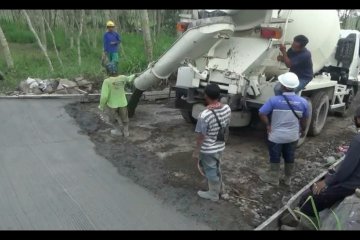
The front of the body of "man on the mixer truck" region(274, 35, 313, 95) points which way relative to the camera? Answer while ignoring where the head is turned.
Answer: to the viewer's left

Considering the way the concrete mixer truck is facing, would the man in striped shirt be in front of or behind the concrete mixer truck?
behind

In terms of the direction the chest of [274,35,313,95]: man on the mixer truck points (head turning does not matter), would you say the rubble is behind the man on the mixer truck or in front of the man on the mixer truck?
in front

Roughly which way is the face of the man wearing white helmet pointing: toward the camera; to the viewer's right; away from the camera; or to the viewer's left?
away from the camera

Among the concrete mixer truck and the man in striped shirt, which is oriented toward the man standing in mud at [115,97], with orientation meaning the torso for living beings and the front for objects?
the man in striped shirt

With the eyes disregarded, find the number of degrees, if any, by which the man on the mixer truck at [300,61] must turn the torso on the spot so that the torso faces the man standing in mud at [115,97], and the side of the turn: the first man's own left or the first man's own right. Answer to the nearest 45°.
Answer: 0° — they already face them

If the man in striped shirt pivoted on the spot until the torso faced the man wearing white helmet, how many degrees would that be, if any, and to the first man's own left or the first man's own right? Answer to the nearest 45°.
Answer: approximately 90° to the first man's own right

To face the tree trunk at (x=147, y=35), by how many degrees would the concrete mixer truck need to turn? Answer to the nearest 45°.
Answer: approximately 90° to its left

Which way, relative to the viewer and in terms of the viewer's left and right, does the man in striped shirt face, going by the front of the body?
facing away from the viewer and to the left of the viewer

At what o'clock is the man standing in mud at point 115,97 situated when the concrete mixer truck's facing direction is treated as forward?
The man standing in mud is roughly at 7 o'clock from the concrete mixer truck.

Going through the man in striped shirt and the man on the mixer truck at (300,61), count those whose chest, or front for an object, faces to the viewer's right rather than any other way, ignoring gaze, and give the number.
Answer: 0

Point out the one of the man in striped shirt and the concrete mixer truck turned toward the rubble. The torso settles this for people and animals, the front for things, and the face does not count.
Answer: the man in striped shirt

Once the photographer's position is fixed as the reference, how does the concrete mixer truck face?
facing away from the viewer and to the right of the viewer

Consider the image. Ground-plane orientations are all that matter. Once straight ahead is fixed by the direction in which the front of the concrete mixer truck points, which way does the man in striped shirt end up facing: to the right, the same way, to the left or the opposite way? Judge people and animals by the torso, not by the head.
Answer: to the left

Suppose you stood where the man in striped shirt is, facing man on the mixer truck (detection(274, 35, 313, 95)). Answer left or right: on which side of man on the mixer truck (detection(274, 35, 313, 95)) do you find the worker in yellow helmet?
left

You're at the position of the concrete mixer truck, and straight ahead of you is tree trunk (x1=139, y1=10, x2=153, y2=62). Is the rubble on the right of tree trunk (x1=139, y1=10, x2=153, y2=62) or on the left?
left
